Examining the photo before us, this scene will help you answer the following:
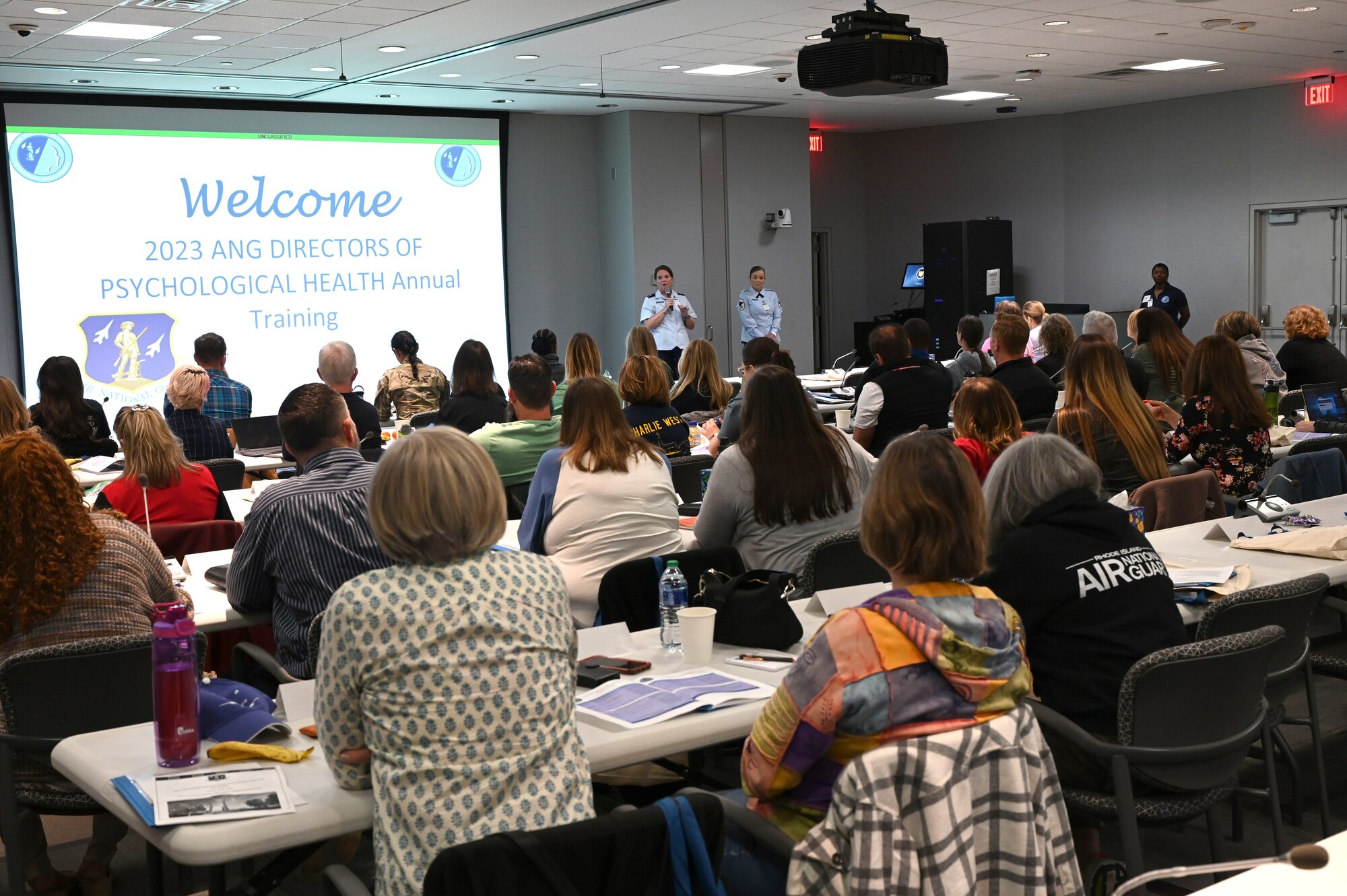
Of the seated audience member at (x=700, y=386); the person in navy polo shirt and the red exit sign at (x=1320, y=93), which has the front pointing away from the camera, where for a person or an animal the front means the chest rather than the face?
the seated audience member

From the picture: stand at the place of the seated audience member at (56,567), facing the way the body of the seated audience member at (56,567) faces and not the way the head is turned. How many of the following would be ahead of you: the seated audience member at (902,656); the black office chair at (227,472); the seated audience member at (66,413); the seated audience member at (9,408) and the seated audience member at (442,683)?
3

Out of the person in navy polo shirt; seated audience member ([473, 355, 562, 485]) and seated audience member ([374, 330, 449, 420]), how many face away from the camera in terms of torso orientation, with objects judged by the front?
2

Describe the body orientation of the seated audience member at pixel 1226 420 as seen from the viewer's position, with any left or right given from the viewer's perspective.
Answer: facing away from the viewer and to the left of the viewer

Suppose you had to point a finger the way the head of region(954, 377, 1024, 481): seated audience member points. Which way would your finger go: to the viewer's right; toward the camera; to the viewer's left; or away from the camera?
away from the camera

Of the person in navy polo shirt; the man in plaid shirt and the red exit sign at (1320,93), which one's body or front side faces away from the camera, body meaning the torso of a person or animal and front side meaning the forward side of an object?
the man in plaid shirt

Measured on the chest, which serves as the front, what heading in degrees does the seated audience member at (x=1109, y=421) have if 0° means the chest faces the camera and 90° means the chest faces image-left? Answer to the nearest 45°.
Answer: approximately 135°

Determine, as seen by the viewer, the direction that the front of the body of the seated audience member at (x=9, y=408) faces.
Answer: away from the camera

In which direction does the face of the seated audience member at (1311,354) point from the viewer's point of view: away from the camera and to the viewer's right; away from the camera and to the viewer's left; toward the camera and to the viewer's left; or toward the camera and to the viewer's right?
away from the camera and to the viewer's left

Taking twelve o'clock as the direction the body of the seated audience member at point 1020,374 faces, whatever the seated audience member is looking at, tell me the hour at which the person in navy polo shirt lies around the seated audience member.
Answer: The person in navy polo shirt is roughly at 2 o'clock from the seated audience member.

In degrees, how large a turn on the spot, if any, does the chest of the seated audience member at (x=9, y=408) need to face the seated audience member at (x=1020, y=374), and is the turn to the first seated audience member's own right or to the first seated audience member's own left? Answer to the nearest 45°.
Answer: approximately 90° to the first seated audience member's own right

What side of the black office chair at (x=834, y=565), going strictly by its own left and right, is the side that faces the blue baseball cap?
left

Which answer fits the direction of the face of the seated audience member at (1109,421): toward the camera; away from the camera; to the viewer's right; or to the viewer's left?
away from the camera

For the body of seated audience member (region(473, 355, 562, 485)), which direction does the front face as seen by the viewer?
away from the camera
